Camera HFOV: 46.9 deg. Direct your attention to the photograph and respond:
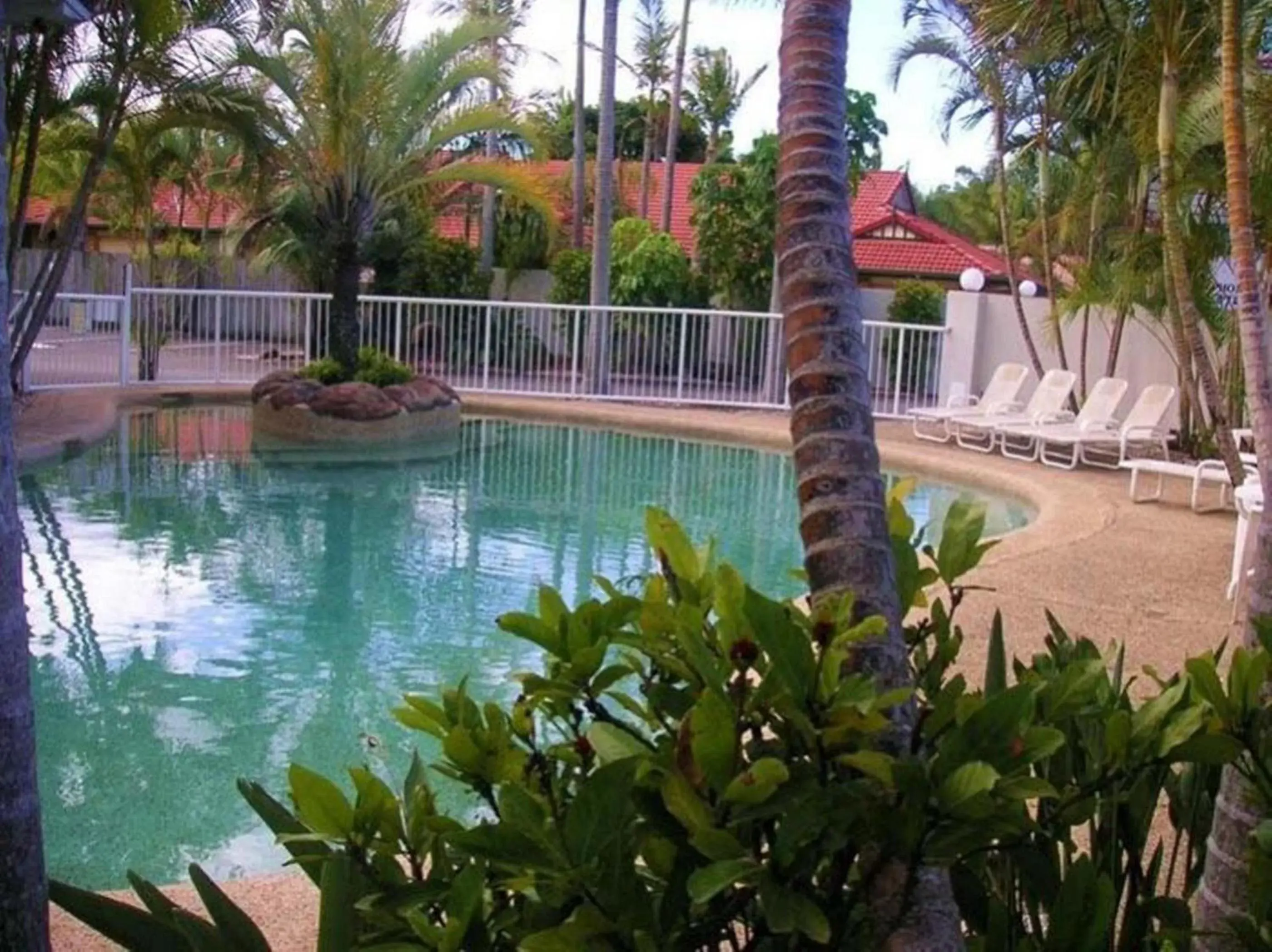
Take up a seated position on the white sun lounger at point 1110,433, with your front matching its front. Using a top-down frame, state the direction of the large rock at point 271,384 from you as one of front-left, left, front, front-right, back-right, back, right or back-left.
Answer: front-right

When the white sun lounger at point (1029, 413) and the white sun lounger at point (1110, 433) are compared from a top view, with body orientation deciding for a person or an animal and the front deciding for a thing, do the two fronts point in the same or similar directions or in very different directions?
same or similar directions

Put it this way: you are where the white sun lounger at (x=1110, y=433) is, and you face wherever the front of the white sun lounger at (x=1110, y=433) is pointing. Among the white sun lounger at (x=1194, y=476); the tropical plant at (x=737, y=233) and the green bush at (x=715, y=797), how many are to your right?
1

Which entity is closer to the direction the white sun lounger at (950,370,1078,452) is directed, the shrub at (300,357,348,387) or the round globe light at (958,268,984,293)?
the shrub

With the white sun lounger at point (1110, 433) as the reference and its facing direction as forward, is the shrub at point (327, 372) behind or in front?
in front

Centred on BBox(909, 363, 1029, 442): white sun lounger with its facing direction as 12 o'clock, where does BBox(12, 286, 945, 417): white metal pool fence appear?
The white metal pool fence is roughly at 2 o'clock from the white sun lounger.

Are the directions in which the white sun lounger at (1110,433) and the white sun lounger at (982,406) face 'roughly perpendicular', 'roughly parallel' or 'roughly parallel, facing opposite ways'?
roughly parallel

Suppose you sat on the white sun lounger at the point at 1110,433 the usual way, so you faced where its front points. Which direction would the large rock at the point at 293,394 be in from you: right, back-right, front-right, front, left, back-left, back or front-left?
front-right

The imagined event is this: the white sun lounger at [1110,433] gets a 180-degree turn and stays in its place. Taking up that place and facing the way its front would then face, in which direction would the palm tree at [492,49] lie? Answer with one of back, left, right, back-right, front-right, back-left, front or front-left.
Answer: left

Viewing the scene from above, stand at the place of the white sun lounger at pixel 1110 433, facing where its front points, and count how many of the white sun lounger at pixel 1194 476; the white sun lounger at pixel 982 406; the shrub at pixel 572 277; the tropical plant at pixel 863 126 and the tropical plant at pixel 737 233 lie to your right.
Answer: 4

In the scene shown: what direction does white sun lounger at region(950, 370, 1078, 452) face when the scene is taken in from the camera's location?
facing the viewer and to the left of the viewer

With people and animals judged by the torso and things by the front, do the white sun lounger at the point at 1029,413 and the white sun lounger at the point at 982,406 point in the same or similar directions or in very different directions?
same or similar directions

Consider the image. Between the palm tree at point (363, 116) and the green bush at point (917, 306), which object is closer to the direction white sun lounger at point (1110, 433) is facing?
the palm tree

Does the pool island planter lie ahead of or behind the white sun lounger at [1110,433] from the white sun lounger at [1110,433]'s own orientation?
ahead

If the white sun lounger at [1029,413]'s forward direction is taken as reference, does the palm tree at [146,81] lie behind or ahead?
ahead

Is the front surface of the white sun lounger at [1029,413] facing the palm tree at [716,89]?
no

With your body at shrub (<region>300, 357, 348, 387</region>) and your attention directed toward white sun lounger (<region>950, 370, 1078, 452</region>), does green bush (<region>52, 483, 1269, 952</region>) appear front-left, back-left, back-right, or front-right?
front-right

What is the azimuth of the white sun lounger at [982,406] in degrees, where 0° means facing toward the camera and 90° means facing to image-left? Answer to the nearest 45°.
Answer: approximately 45°
